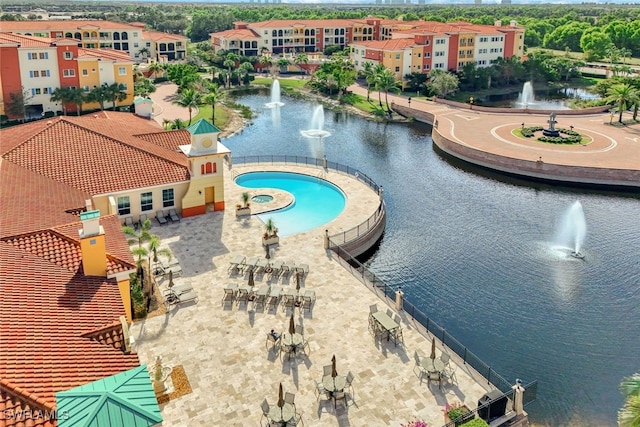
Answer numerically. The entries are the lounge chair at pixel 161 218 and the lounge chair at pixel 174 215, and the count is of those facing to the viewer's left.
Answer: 0

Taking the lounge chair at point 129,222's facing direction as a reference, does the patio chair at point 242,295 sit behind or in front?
in front

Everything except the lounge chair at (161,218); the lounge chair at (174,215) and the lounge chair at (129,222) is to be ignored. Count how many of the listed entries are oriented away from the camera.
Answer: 0

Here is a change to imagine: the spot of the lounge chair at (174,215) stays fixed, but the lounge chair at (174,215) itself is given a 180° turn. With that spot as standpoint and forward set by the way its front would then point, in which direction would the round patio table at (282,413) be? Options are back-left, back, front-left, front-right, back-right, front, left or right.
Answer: back-left

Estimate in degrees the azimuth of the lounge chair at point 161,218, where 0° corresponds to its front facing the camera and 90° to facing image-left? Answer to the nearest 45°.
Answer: approximately 315°

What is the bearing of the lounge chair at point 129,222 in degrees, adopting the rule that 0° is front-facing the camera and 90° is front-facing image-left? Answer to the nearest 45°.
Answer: approximately 315°

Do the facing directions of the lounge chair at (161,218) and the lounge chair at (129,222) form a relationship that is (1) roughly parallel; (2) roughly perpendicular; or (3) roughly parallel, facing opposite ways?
roughly parallel

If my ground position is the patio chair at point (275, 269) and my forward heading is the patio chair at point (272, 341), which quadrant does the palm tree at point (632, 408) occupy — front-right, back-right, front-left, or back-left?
front-left

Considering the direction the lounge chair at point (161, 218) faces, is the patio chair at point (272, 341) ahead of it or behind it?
ahead

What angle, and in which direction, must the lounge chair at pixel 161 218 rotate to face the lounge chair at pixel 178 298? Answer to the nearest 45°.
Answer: approximately 45° to its right

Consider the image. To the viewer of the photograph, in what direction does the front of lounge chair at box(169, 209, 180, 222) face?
facing the viewer and to the right of the viewer

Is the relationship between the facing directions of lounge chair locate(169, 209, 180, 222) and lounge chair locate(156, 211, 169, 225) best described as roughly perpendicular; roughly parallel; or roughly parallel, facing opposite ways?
roughly parallel
